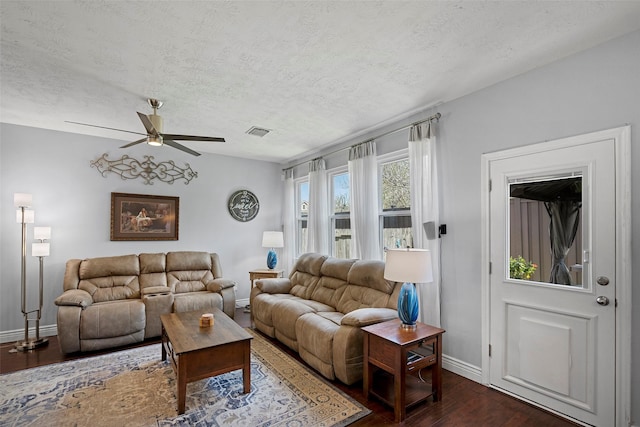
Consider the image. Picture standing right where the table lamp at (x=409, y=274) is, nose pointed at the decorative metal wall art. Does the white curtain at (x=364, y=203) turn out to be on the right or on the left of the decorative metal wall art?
right

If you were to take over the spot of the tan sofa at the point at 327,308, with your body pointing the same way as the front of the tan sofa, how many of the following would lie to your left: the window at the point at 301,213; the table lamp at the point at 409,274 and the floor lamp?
1

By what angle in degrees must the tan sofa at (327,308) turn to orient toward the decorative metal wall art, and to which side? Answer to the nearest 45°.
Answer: approximately 90° to its right

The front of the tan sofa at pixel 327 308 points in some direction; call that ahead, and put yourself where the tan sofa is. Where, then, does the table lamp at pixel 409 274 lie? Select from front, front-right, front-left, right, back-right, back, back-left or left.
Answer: left

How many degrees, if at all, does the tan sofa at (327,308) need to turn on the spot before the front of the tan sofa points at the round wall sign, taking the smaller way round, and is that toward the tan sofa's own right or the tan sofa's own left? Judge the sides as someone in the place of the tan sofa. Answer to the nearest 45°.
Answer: approximately 90° to the tan sofa's own right

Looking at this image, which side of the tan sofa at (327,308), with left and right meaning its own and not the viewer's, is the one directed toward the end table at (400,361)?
left

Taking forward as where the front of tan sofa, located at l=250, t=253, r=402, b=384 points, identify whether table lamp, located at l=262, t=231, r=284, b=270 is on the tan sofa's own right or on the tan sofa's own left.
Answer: on the tan sofa's own right

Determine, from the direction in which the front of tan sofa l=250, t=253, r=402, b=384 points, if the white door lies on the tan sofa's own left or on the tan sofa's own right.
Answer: on the tan sofa's own left

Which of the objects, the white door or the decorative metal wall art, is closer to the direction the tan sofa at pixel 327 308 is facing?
the decorative metal wall art

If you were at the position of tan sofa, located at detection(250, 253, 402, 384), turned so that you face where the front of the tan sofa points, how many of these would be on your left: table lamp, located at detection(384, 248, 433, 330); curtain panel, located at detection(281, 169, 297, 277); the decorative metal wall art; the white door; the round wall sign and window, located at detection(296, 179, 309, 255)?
2

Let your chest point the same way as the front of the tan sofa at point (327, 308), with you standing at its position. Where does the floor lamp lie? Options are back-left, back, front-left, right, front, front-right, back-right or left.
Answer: front-right

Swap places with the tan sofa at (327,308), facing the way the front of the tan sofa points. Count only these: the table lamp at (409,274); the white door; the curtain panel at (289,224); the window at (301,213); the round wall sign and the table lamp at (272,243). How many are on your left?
2

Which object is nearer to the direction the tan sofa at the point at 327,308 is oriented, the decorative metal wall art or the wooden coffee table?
the wooden coffee table

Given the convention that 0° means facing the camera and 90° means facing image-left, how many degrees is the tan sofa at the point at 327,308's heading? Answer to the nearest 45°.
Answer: approximately 45°

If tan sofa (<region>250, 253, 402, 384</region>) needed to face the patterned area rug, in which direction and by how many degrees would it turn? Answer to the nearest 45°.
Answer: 0° — it already faces it

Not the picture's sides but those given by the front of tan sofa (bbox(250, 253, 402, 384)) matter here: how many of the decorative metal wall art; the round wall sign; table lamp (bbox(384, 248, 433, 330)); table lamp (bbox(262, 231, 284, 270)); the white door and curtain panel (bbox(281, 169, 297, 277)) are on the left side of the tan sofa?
2

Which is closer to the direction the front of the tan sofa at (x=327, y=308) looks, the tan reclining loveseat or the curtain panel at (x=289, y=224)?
the tan reclining loveseat

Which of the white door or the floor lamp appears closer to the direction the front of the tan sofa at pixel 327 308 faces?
the floor lamp
